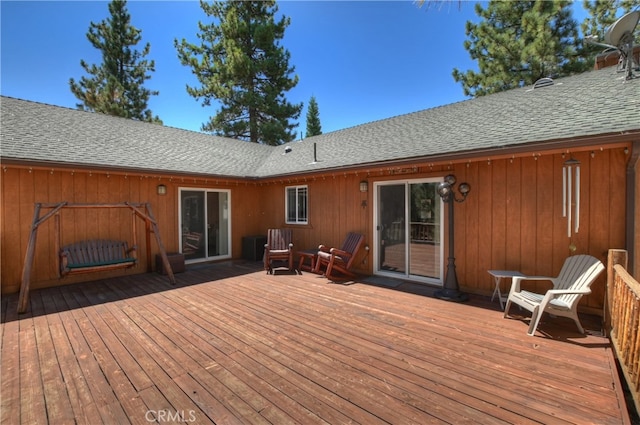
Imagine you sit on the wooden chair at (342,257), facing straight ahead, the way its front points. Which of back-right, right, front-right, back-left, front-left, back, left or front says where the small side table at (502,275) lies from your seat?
left

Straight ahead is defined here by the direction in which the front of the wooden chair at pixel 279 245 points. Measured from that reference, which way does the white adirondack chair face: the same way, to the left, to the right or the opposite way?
to the right

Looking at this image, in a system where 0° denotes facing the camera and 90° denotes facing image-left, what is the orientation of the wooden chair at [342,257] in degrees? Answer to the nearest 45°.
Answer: approximately 45°

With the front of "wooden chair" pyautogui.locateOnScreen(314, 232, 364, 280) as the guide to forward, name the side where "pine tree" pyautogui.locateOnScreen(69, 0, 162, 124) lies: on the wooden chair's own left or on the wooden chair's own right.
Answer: on the wooden chair's own right

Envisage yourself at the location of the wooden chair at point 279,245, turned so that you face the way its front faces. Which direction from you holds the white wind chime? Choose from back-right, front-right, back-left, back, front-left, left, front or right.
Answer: front-left

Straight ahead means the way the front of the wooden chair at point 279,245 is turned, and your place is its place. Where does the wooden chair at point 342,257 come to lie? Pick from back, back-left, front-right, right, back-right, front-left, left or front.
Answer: front-left

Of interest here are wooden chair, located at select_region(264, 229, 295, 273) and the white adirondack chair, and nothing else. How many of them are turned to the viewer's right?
0

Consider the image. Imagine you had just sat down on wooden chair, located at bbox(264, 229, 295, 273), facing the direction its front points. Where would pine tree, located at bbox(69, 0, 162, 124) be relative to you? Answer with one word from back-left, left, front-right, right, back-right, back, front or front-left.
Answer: back-right

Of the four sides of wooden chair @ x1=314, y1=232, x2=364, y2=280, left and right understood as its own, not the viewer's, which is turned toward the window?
right

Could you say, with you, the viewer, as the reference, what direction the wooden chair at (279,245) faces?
facing the viewer

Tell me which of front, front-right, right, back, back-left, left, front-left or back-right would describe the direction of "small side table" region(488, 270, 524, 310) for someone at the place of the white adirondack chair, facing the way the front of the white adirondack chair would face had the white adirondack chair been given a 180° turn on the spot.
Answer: left

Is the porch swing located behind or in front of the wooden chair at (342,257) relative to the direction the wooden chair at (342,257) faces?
in front

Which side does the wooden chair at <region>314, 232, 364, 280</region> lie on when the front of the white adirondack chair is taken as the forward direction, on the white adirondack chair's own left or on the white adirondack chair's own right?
on the white adirondack chair's own right

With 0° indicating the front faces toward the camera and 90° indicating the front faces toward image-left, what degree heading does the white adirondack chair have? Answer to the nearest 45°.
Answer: approximately 45°

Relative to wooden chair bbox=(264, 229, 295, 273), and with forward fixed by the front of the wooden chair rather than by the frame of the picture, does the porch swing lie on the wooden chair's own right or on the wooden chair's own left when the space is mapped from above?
on the wooden chair's own right

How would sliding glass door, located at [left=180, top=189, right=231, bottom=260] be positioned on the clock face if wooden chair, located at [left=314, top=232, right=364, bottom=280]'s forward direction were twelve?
The sliding glass door is roughly at 2 o'clock from the wooden chair.

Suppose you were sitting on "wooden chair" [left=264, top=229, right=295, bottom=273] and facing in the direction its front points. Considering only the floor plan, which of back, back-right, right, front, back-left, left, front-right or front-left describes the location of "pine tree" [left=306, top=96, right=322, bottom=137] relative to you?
back
